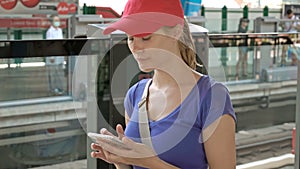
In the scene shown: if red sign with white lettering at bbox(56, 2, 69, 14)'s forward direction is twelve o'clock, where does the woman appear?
The woman is roughly at 12 o'clock from the red sign with white lettering.

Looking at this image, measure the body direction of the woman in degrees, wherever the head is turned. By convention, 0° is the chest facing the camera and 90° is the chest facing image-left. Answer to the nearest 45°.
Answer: approximately 45°

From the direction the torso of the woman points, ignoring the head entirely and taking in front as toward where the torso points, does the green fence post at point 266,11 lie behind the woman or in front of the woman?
behind

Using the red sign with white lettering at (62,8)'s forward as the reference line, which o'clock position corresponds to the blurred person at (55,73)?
The blurred person is roughly at 12 o'clock from the red sign with white lettering.

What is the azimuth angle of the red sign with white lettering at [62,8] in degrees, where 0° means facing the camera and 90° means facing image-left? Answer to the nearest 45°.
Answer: approximately 0°

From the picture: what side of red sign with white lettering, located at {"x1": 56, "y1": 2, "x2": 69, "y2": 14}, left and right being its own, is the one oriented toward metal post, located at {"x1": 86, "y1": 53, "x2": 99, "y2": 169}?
front

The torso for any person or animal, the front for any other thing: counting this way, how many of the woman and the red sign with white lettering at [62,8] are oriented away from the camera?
0

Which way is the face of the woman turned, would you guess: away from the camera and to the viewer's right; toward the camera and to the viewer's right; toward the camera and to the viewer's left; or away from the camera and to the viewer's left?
toward the camera and to the viewer's left

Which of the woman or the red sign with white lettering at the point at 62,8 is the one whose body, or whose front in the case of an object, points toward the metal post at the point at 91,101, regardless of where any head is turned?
the red sign with white lettering
